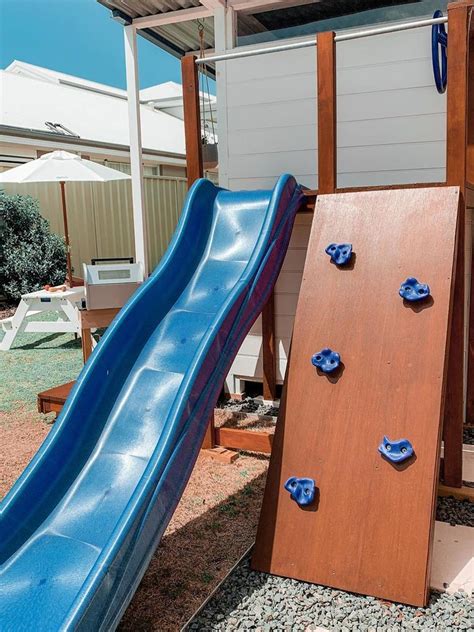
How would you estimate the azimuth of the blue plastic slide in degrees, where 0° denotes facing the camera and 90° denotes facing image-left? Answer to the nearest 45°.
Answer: approximately 45°

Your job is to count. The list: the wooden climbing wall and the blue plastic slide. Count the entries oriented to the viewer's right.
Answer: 0

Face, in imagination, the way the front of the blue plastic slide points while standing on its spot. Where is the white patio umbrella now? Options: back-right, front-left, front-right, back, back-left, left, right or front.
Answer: back-right

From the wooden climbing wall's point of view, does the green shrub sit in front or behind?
behind

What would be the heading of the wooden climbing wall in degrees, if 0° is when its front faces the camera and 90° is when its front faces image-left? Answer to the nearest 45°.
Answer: approximately 0°

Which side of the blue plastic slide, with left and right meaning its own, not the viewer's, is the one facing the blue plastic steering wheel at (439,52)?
back
